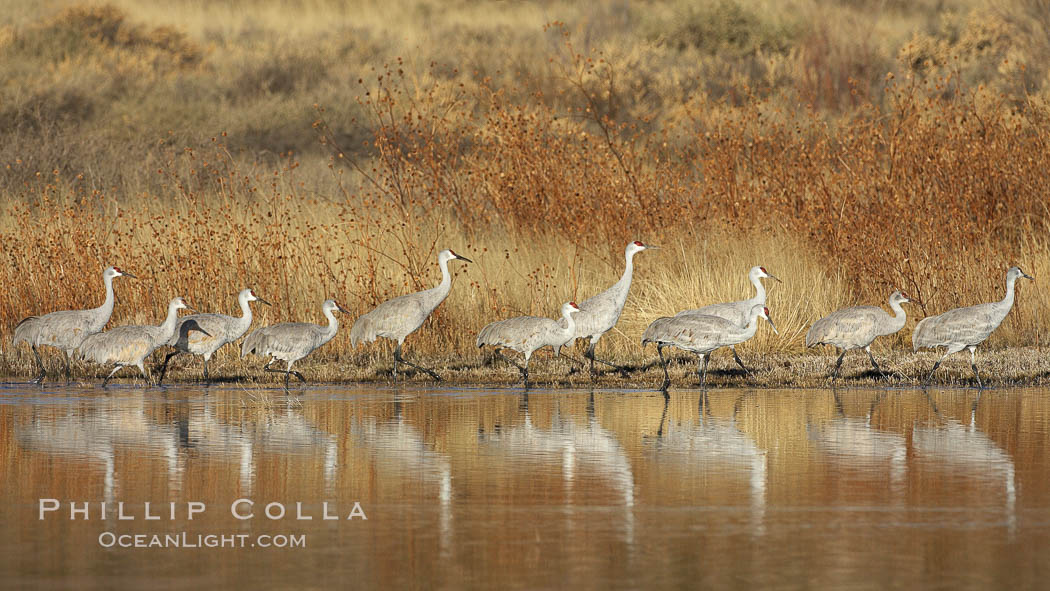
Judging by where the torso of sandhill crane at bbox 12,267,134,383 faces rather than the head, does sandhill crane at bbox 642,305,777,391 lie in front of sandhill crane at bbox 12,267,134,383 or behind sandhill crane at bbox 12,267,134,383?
in front

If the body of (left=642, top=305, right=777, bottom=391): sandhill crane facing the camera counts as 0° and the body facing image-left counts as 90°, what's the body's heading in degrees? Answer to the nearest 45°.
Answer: approximately 270°

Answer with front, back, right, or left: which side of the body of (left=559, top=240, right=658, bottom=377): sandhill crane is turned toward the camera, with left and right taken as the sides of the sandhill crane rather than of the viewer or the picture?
right

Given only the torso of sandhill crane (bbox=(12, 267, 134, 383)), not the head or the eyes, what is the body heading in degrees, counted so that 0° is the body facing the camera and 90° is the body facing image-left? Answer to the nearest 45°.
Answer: approximately 270°

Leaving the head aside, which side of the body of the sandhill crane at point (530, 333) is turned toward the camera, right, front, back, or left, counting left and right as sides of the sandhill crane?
right

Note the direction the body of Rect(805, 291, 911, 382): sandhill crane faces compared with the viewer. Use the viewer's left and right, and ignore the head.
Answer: facing to the right of the viewer

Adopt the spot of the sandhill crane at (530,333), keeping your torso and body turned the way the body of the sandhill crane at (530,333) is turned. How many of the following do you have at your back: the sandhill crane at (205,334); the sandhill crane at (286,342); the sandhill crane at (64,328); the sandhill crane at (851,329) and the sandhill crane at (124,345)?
4

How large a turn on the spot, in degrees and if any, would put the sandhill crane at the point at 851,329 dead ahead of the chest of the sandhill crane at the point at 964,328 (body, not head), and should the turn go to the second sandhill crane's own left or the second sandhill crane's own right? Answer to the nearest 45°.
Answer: approximately 180°

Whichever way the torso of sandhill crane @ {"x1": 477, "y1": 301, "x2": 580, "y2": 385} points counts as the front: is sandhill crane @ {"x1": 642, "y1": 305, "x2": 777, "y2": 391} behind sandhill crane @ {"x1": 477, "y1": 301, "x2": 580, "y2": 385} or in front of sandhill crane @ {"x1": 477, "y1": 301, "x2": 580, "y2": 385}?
in front

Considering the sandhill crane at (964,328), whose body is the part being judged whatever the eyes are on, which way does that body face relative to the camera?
to the viewer's right

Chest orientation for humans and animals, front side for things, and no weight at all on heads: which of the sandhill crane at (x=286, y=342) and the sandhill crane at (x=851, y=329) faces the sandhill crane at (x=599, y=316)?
the sandhill crane at (x=286, y=342)

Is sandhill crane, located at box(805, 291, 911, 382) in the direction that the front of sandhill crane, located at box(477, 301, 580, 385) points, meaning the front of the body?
yes

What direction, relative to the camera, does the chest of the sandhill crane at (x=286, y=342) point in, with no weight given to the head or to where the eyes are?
to the viewer's right

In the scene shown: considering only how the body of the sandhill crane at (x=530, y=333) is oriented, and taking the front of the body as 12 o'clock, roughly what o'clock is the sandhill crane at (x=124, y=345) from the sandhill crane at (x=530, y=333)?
the sandhill crane at (x=124, y=345) is roughly at 6 o'clock from the sandhill crane at (x=530, y=333).
